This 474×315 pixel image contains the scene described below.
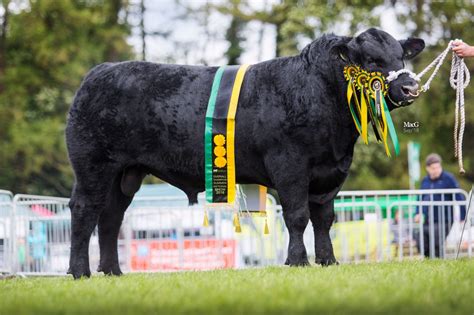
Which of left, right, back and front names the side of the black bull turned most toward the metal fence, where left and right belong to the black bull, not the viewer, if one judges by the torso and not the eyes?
left

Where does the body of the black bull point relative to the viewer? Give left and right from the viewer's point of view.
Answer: facing to the right of the viewer

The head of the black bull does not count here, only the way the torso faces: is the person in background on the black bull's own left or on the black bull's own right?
on the black bull's own left

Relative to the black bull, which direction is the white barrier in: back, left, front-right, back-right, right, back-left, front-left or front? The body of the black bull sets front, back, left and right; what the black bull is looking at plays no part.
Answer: back-left

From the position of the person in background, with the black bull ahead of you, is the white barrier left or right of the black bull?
right
